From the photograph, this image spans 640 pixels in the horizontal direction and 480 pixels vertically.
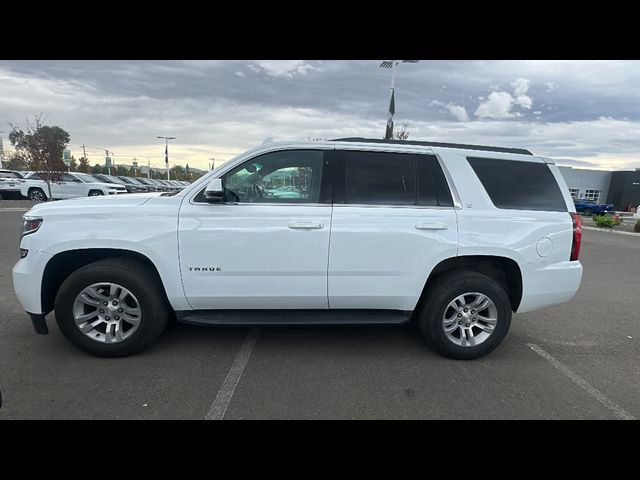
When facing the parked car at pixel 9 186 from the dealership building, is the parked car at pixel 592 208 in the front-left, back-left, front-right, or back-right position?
front-left

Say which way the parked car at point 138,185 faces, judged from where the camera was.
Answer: facing the viewer and to the right of the viewer

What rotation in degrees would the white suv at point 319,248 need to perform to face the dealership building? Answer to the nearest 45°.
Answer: approximately 135° to its right

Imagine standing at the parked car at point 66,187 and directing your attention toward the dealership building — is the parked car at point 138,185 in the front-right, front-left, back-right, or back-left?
front-left

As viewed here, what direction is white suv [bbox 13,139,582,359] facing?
to the viewer's left

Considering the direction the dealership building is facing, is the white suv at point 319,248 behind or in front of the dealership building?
in front

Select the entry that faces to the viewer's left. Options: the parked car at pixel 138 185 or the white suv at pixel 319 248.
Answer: the white suv

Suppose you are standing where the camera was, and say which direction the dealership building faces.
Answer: facing the viewer and to the left of the viewer

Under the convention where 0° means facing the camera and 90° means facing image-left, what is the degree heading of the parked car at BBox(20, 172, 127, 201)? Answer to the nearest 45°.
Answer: approximately 315°

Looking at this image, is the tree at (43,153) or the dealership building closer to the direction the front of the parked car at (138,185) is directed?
the dealership building

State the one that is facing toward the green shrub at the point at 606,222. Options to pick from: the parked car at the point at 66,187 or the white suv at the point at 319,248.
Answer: the parked car

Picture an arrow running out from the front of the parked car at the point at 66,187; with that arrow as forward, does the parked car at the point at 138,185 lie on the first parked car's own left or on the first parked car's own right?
on the first parked car's own left

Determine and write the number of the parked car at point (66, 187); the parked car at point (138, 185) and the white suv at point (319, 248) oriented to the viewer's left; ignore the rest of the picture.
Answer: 1

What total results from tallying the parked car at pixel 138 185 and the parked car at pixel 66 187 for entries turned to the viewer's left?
0

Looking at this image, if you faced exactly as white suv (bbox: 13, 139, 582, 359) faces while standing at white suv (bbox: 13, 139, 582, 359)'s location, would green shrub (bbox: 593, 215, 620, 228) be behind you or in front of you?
behind

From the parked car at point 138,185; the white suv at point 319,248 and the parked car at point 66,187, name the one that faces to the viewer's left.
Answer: the white suv
